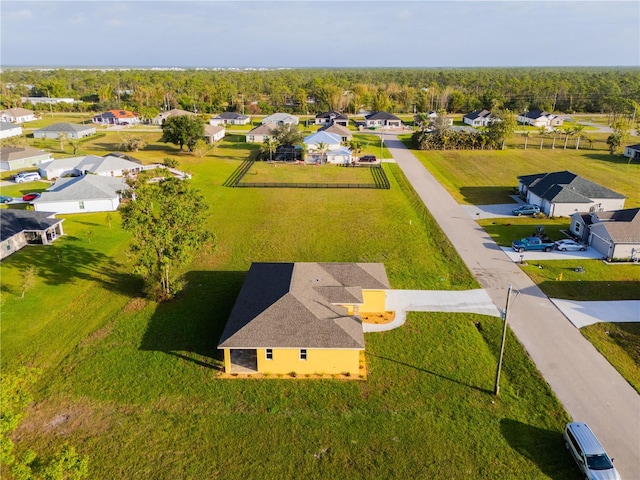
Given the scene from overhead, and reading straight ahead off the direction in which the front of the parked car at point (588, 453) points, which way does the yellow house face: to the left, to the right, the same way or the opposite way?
to the left

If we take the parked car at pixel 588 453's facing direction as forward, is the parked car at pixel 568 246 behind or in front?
behind

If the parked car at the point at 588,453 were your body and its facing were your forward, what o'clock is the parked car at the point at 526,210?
the parked car at the point at 526,210 is roughly at 7 o'clock from the parked car at the point at 588,453.

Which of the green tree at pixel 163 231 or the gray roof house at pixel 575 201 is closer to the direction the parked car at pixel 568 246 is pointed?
the gray roof house

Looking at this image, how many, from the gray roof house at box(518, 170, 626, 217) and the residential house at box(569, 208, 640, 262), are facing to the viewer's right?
0

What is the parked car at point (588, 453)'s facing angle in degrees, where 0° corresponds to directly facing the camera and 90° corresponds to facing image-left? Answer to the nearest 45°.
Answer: approximately 315°

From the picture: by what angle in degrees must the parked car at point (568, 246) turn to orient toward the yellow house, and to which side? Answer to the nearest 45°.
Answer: approximately 180°

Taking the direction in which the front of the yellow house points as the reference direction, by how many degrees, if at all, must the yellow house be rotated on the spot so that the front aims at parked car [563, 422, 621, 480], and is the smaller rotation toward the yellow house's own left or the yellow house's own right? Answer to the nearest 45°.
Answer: approximately 45° to the yellow house's own right

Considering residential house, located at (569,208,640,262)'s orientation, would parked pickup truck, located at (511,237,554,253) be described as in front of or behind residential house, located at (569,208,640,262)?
in front

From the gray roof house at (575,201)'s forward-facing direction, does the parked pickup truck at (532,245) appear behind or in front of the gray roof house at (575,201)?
in front

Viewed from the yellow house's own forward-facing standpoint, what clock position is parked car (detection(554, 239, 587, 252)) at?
The parked car is roughly at 11 o'clock from the yellow house.

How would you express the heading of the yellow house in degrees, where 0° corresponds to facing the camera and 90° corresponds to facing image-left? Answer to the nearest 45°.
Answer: approximately 270°

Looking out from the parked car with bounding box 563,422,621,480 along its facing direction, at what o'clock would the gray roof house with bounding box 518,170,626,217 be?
The gray roof house is roughly at 7 o'clock from the parked car.

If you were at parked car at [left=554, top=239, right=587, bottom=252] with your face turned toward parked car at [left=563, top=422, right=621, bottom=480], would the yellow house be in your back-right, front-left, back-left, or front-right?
front-right

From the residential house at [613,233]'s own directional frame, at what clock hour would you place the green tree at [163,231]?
The green tree is roughly at 12 o'clock from the residential house.

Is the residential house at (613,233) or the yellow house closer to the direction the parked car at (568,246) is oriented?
the residential house

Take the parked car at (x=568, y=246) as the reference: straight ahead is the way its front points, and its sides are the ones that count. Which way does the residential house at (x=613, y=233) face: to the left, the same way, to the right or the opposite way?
the opposite way

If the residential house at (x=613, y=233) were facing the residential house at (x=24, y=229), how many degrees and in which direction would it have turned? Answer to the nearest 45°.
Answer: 0° — it already faces it

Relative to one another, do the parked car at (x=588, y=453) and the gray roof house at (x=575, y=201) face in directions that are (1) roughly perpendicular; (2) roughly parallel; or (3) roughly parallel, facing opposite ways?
roughly perpendicular

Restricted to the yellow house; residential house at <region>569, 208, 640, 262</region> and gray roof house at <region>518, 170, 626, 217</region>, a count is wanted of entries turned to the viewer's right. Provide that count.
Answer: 1

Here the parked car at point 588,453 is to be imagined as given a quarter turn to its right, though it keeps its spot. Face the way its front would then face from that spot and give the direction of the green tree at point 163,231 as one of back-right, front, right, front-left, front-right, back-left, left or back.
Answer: front-right
